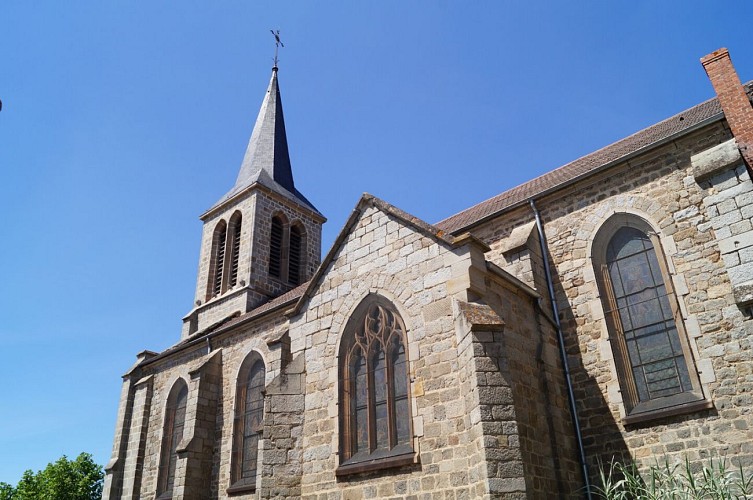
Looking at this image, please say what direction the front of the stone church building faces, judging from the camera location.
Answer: facing away from the viewer and to the left of the viewer

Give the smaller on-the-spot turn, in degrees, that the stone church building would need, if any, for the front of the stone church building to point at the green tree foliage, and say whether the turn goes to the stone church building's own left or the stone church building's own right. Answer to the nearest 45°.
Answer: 0° — it already faces it
